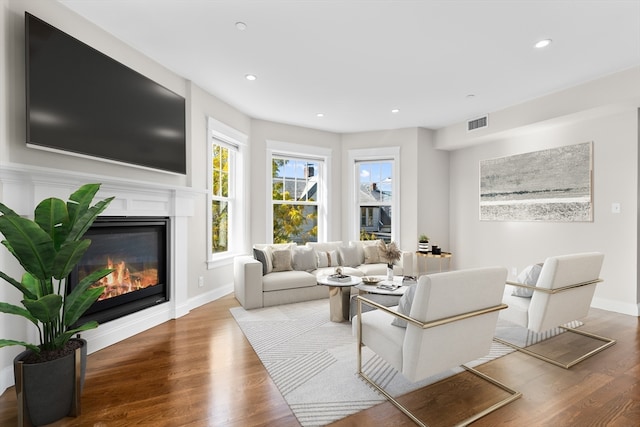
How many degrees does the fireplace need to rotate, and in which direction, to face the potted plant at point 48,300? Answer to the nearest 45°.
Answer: approximately 45° to its right

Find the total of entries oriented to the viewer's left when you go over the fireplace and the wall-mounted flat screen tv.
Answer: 0

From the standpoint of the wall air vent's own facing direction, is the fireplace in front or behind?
in front

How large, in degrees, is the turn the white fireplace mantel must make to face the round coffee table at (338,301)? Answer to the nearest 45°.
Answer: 0° — it already faces it

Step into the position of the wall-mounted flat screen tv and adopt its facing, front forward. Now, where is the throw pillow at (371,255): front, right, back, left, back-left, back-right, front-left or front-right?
front-left

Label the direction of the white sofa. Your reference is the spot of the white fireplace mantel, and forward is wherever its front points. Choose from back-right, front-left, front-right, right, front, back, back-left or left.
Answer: front-left

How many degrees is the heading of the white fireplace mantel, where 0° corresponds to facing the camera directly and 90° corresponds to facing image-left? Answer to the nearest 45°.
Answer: approximately 315°

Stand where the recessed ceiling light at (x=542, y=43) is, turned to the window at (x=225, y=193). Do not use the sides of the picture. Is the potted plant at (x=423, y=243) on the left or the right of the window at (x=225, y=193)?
right

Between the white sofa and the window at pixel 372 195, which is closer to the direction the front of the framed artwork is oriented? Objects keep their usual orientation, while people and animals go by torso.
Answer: the white sofa

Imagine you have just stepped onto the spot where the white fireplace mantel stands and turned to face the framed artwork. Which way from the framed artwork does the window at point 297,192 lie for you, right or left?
left

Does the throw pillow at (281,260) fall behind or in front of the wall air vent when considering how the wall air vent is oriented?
in front

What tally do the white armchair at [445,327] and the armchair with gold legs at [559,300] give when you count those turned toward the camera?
0

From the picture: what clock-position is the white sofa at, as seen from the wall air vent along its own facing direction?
The white sofa is roughly at 12 o'clock from the wall air vent.

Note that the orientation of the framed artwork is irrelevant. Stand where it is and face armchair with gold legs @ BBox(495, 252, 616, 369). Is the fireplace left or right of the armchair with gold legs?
right
